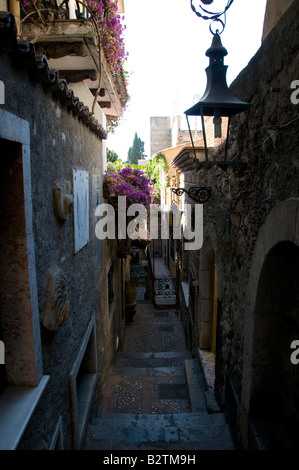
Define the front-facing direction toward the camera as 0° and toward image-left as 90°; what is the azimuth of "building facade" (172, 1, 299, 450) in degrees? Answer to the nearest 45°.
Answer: approximately 90°

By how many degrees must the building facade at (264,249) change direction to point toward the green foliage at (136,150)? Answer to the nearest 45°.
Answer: approximately 90° to its right
